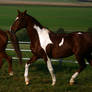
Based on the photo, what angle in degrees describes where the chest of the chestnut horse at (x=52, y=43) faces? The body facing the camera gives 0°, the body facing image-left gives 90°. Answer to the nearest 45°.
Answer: approximately 90°

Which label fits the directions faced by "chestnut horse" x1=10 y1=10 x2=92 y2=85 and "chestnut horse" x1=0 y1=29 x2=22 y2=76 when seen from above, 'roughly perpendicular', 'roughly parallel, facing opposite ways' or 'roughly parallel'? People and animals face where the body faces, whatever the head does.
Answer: roughly parallel

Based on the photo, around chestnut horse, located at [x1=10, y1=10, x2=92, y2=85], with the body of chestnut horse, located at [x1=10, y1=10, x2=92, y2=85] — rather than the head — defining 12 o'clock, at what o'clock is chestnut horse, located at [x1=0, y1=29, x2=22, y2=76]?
chestnut horse, located at [x1=0, y1=29, x2=22, y2=76] is roughly at 1 o'clock from chestnut horse, located at [x1=10, y1=10, x2=92, y2=85].

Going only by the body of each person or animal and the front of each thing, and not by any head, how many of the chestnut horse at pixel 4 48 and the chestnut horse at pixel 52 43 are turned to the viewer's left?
2

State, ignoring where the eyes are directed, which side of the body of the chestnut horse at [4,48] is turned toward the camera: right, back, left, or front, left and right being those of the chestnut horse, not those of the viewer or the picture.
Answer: left
